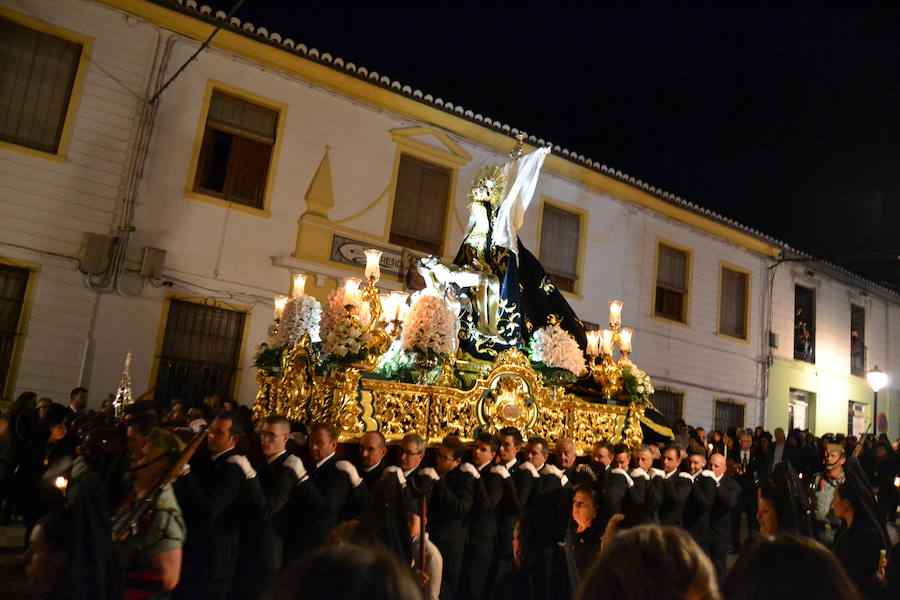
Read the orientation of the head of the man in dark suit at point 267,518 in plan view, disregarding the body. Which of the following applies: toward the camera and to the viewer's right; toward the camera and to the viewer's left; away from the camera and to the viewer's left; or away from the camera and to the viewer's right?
toward the camera and to the viewer's left

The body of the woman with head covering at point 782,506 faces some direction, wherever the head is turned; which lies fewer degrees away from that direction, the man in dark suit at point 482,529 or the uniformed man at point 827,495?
the man in dark suit

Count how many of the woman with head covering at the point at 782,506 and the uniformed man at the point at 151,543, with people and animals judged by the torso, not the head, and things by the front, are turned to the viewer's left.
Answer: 2

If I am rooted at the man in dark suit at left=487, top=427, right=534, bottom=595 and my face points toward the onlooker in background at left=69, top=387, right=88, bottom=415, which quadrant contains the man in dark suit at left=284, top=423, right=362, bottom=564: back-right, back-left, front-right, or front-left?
front-left

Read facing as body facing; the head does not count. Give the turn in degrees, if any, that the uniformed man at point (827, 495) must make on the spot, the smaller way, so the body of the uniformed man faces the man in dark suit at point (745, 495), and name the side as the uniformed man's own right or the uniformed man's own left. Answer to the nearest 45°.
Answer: approximately 135° to the uniformed man's own right

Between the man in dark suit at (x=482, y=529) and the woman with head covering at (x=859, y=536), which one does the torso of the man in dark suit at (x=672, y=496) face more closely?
the man in dark suit

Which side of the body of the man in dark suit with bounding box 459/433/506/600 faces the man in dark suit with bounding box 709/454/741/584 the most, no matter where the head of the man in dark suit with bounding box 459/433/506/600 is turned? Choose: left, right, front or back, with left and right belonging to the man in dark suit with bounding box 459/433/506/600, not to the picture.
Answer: back

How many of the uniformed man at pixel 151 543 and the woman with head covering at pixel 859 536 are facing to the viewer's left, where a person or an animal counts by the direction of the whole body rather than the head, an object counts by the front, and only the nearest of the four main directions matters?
2

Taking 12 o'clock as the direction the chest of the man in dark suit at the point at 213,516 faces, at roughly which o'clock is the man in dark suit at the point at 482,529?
the man in dark suit at the point at 482,529 is roughly at 7 o'clock from the man in dark suit at the point at 213,516.

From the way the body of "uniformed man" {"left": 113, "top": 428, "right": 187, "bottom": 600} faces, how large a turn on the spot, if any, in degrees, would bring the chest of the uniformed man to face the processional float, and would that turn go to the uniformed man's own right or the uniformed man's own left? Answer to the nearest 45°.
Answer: approximately 135° to the uniformed man's own right

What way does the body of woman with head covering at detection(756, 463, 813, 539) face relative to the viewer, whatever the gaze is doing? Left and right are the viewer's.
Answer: facing to the left of the viewer

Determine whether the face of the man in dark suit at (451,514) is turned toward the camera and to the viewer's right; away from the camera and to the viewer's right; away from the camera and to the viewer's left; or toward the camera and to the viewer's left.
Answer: toward the camera and to the viewer's left

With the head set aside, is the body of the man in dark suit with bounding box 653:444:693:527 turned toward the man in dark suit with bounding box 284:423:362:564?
yes

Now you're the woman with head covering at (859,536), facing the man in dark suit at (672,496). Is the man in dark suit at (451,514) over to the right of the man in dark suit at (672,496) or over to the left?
left
